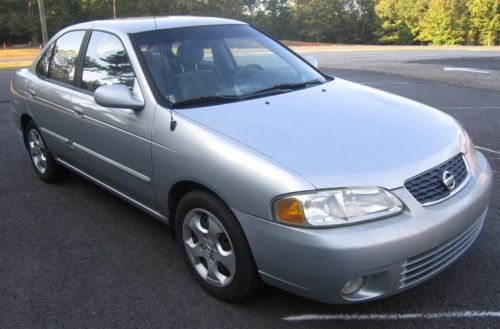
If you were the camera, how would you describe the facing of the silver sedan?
facing the viewer and to the right of the viewer

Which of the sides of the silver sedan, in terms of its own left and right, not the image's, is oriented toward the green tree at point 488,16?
left
